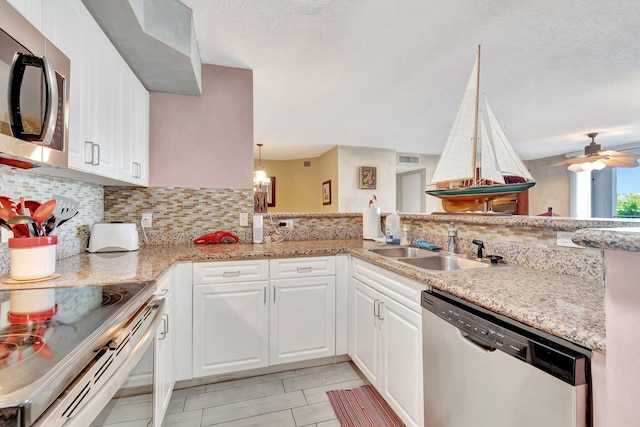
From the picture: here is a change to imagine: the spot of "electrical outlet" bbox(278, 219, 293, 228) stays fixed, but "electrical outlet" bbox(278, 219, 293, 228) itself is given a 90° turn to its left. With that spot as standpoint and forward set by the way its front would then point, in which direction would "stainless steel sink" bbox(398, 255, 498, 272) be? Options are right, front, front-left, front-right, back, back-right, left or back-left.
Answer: front-right

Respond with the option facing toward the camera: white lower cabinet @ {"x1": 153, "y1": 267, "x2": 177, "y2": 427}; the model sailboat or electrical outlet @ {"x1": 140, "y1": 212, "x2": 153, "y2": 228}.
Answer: the electrical outlet

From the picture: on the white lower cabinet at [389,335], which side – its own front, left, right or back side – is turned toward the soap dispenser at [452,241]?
back

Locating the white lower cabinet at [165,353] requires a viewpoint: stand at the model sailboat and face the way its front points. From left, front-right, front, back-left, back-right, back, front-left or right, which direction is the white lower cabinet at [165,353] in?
back-right

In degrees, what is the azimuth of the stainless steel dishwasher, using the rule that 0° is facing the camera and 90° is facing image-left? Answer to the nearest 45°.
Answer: approximately 45°

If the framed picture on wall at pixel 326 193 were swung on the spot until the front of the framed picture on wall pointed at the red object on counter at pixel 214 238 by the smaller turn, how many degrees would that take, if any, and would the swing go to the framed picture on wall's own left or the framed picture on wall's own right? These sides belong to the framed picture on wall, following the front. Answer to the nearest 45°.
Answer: approximately 45° to the framed picture on wall's own left

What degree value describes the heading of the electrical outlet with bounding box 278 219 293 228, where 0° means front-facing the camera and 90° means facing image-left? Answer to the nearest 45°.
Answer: approximately 0°

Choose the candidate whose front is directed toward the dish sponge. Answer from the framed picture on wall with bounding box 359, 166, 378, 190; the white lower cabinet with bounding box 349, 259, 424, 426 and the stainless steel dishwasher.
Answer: the framed picture on wall

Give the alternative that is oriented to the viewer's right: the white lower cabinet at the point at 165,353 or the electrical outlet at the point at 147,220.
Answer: the white lower cabinet

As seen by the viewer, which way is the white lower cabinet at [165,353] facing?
to the viewer's right

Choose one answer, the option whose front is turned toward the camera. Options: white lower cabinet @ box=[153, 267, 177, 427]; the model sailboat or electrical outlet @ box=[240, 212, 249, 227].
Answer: the electrical outlet
